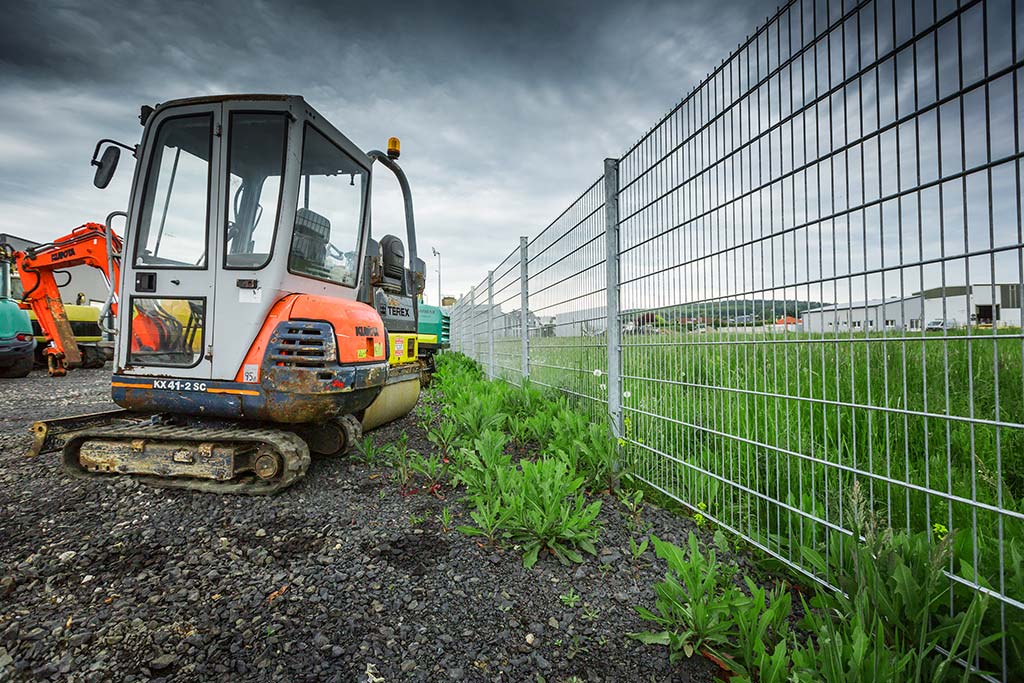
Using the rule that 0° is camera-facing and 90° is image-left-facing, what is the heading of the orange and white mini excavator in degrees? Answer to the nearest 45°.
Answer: approximately 135°
